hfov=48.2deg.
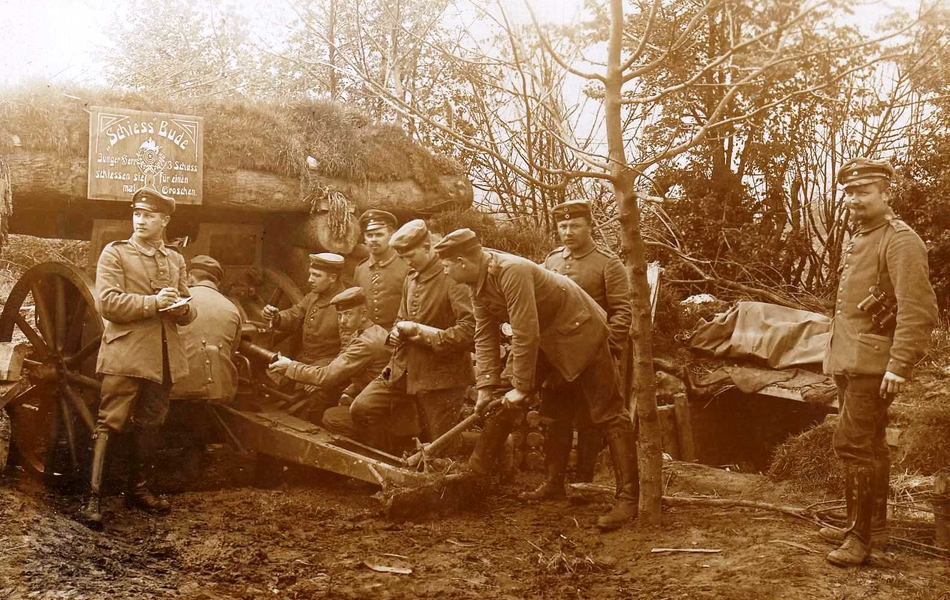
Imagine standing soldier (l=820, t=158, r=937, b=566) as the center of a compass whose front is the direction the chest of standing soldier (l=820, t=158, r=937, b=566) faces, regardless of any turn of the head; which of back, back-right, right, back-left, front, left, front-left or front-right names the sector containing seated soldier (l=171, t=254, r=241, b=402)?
front-right

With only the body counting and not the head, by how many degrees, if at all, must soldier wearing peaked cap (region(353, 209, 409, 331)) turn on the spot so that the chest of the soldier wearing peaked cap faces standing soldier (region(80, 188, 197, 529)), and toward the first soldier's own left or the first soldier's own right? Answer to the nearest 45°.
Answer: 0° — they already face them

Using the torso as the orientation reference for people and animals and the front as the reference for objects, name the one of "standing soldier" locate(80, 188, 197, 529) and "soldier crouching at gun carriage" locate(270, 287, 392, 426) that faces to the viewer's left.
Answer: the soldier crouching at gun carriage

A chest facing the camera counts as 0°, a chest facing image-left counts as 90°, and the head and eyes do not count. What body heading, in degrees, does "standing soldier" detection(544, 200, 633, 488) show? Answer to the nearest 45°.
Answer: approximately 45°

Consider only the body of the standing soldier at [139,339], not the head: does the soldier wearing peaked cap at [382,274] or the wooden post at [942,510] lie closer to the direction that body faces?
the wooden post

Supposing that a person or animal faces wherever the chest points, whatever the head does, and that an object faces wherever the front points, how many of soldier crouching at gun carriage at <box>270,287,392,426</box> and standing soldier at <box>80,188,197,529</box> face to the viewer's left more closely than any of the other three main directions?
1

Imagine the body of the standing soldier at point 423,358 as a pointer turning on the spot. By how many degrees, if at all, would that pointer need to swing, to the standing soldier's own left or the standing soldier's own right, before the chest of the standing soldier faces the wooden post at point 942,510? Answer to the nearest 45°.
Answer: approximately 90° to the standing soldier's own left

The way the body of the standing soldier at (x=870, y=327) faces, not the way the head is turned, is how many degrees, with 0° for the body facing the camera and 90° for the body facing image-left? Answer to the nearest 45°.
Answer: approximately 45°

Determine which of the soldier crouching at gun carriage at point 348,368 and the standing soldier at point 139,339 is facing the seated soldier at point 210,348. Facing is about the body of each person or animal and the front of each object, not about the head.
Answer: the soldier crouching at gun carriage
